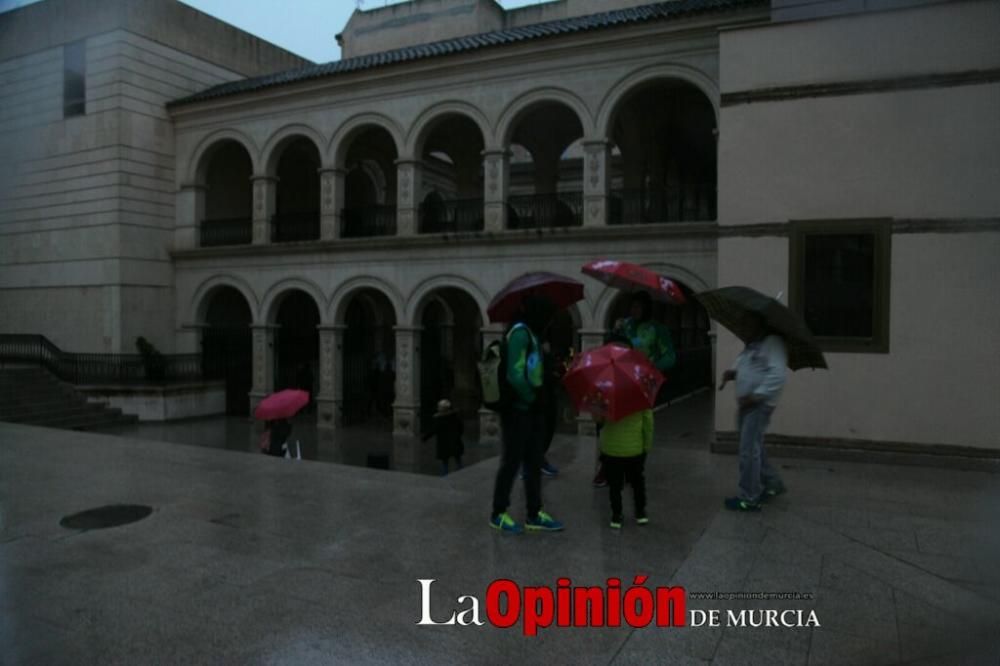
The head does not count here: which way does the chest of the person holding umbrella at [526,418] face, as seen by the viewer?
to the viewer's right

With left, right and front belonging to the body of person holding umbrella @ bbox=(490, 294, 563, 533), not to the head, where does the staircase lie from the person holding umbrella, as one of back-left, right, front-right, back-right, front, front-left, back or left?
back-left

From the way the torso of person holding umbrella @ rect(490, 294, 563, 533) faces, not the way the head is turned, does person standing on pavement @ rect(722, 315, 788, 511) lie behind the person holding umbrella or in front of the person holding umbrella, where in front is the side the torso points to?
in front

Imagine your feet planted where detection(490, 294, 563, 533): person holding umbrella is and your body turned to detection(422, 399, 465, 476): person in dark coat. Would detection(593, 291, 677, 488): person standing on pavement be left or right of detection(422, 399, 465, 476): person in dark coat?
right

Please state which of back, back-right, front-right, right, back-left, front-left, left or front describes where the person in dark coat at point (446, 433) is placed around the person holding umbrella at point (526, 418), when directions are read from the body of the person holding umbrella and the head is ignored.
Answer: left

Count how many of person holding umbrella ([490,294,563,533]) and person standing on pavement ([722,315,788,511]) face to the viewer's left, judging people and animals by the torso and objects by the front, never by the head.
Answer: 1

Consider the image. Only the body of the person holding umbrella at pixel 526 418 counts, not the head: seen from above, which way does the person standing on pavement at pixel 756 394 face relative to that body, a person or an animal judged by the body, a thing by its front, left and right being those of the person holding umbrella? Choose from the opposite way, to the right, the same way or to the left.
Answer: the opposite way

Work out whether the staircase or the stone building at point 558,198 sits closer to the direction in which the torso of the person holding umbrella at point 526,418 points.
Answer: the stone building

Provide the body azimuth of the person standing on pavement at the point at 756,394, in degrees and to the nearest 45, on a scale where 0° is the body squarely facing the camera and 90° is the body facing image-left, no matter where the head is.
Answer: approximately 90°

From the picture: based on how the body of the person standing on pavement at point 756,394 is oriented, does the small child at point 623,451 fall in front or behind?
in front

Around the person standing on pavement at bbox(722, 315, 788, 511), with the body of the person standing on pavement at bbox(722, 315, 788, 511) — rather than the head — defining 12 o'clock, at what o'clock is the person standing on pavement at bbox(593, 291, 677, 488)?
the person standing on pavement at bbox(593, 291, 677, 488) is roughly at 1 o'clock from the person standing on pavement at bbox(722, 315, 788, 511).

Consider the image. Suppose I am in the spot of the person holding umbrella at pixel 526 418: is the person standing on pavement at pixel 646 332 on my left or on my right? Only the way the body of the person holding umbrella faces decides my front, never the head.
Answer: on my left

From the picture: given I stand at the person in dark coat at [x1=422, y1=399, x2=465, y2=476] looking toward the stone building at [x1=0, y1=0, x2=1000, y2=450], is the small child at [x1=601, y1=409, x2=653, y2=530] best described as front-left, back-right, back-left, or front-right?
back-right
